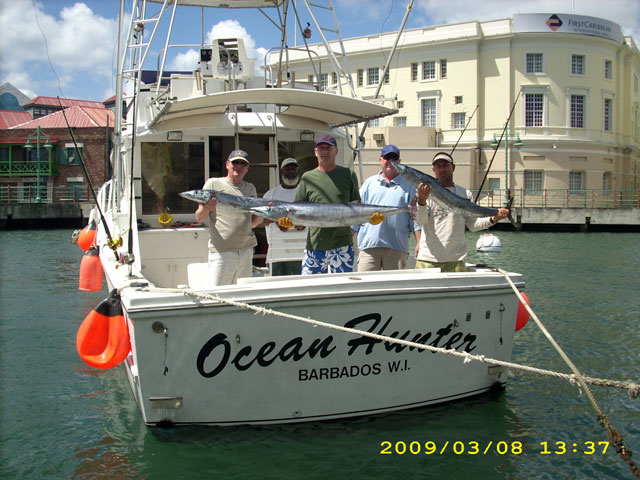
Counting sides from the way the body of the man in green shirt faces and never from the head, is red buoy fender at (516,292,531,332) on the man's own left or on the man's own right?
on the man's own left

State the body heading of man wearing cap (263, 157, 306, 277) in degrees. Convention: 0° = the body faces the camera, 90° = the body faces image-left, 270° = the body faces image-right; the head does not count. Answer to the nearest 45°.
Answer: approximately 0°

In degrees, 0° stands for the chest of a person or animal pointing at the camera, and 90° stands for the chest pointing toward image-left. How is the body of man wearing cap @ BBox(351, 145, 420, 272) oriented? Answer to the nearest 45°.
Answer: approximately 0°

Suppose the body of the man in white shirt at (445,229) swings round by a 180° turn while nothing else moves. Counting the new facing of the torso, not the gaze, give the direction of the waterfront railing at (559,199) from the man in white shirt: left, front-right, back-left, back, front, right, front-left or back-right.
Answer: front

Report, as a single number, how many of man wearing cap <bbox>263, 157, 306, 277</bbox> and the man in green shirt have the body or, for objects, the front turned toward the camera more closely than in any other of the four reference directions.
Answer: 2
